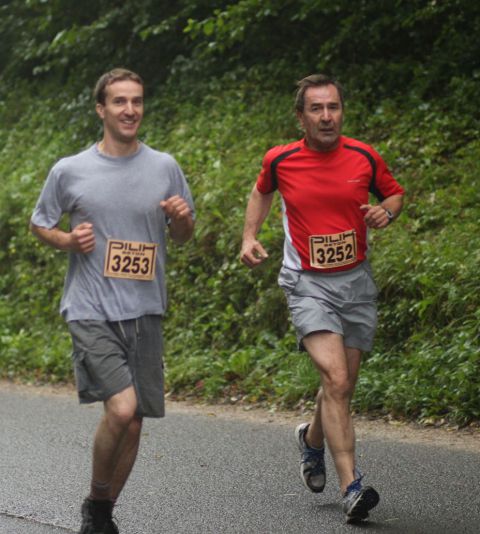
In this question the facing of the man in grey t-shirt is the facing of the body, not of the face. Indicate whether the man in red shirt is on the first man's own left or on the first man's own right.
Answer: on the first man's own left

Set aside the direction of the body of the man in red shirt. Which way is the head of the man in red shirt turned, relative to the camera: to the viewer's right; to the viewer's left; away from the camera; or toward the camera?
toward the camera

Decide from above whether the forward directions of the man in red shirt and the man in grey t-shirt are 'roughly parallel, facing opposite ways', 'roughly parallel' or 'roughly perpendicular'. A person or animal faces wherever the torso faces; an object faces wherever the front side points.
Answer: roughly parallel

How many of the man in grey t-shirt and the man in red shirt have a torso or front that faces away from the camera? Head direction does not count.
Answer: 0

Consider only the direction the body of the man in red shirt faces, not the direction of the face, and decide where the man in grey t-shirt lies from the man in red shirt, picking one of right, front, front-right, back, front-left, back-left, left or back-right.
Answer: right

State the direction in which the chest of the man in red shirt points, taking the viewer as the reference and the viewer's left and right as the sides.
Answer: facing the viewer and to the right of the viewer
